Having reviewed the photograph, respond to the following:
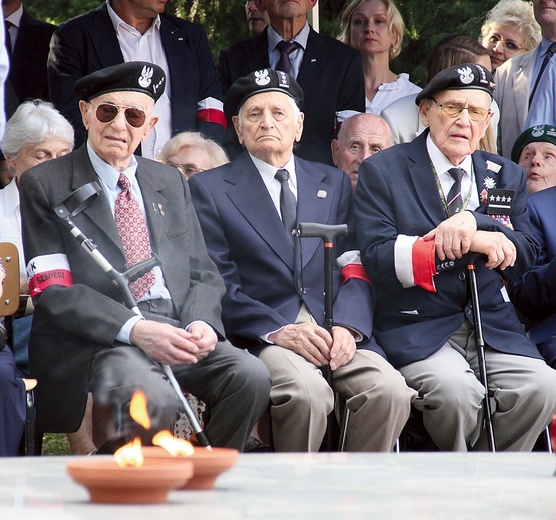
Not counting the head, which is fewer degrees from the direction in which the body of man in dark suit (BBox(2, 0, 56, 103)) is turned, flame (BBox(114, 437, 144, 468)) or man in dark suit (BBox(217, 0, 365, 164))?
the flame

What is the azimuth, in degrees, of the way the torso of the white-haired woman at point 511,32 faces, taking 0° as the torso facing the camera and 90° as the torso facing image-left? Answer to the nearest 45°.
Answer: approximately 45°

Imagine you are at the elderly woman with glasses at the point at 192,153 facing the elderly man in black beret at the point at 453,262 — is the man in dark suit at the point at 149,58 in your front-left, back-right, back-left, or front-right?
back-left

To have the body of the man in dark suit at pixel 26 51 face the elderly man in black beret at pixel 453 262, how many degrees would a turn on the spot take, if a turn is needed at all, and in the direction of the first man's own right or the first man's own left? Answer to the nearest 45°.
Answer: approximately 90° to the first man's own left

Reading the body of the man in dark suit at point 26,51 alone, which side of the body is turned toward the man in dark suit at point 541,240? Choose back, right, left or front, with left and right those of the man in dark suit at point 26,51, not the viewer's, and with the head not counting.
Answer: left

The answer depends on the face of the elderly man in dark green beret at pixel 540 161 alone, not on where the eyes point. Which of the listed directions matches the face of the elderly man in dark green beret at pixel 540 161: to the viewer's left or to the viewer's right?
to the viewer's left

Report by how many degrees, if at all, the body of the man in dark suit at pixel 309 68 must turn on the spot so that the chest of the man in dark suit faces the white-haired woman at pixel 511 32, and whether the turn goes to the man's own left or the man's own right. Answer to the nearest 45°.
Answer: approximately 135° to the man's own left
